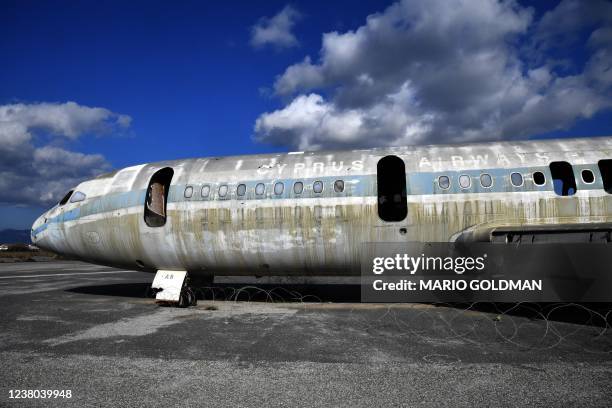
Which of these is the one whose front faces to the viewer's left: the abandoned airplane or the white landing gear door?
the abandoned airplane

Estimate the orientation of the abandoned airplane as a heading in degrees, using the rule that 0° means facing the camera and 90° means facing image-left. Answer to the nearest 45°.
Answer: approximately 90°

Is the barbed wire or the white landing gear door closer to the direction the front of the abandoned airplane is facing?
the white landing gear door

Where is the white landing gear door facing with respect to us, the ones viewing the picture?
facing the viewer

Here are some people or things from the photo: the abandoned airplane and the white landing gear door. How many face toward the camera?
1

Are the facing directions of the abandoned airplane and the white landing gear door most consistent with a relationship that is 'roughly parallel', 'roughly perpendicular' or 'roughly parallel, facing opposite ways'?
roughly perpendicular

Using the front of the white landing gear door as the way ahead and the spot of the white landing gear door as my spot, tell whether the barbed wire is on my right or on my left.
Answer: on my left
